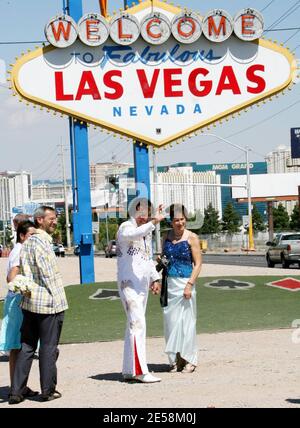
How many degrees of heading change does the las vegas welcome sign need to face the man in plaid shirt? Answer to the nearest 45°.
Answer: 0° — it already faces them

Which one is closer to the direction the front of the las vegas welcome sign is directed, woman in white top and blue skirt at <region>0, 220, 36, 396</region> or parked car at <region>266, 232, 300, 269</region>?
the woman in white top and blue skirt

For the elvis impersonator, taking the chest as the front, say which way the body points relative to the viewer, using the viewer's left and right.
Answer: facing the viewer and to the right of the viewer

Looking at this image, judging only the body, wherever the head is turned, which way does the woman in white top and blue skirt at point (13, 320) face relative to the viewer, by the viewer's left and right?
facing to the right of the viewer

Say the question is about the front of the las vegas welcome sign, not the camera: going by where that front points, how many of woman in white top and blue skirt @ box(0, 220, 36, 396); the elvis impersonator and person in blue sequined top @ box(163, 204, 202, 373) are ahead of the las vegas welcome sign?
3

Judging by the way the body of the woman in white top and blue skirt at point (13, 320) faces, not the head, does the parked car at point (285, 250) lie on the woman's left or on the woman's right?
on the woman's left

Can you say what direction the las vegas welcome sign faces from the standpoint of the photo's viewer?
facing the viewer

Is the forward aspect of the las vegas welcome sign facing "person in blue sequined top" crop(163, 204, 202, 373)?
yes

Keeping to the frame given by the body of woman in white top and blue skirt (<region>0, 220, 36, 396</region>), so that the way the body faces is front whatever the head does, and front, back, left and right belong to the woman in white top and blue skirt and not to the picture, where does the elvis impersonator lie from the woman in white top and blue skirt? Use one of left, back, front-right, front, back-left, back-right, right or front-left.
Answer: front

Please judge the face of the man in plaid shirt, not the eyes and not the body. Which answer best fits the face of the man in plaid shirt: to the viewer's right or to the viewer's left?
to the viewer's right

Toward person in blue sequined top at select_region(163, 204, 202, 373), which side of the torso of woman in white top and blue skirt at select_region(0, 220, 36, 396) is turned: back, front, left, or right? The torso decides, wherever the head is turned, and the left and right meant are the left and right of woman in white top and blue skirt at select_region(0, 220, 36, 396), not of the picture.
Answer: front

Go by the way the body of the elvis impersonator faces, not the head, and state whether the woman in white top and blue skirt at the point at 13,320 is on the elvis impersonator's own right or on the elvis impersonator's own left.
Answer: on the elvis impersonator's own right
